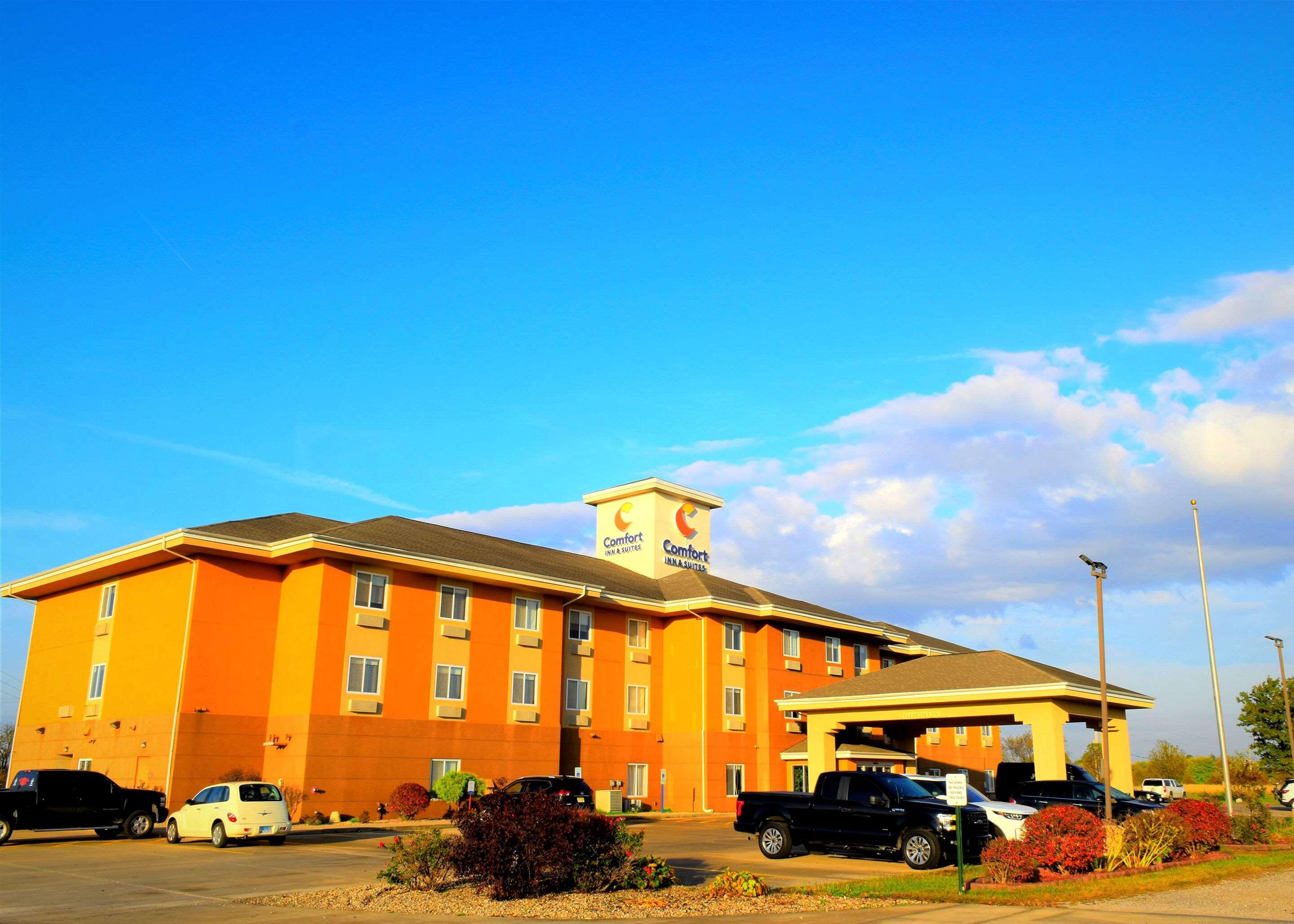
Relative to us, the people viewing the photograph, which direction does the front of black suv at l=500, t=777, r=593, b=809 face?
facing away from the viewer and to the left of the viewer

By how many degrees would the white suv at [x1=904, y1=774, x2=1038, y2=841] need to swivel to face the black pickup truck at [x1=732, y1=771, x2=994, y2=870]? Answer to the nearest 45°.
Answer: approximately 135° to its right

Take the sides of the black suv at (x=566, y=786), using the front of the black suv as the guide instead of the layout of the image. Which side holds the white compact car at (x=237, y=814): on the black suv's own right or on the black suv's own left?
on the black suv's own left

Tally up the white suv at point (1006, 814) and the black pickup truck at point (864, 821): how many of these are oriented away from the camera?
0

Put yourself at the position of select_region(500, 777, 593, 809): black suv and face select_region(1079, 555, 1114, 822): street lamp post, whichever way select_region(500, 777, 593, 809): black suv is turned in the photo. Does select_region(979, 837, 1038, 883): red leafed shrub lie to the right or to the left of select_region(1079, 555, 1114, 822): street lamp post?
right

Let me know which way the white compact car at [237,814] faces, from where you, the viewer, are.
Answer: facing away from the viewer and to the left of the viewer
